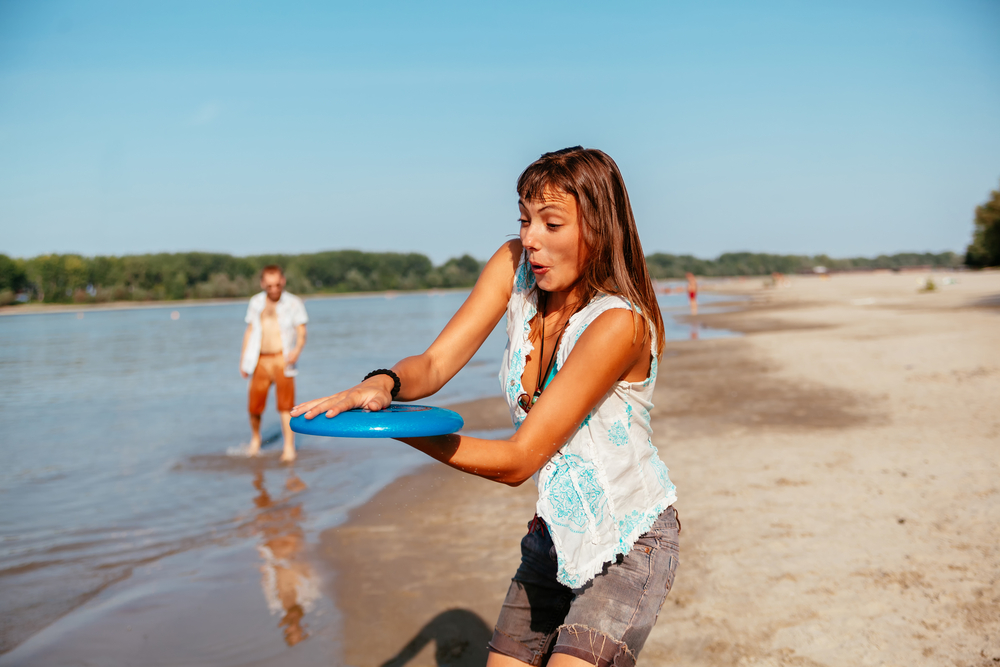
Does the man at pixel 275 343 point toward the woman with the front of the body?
yes

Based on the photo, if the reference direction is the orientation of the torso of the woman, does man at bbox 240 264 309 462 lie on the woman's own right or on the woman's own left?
on the woman's own right

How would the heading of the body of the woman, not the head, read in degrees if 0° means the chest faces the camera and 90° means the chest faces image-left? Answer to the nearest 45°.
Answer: approximately 45°

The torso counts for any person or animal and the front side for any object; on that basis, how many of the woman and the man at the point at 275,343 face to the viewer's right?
0

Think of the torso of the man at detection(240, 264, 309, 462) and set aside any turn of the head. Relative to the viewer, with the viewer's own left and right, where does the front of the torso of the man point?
facing the viewer
